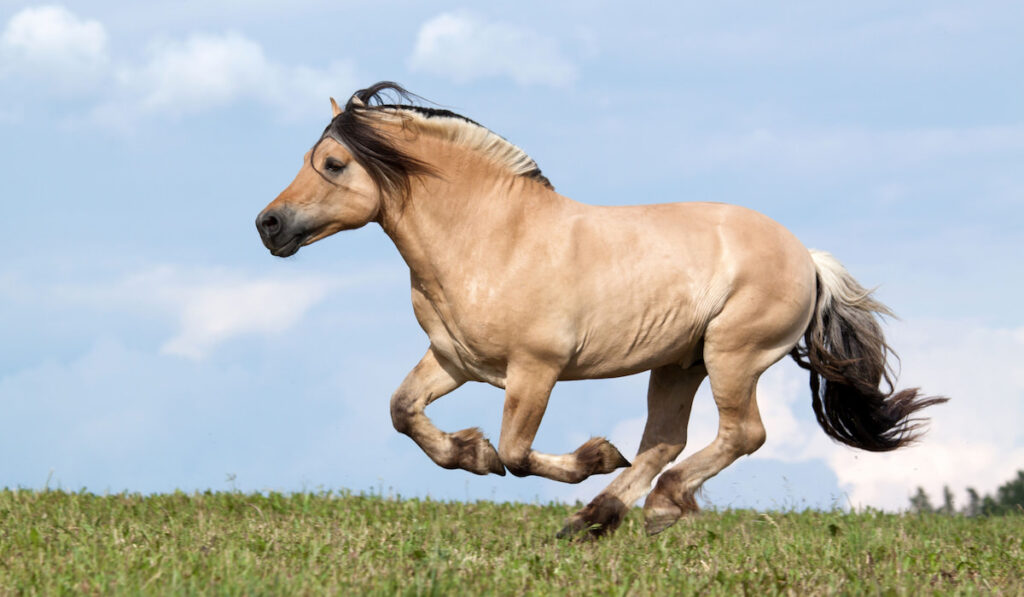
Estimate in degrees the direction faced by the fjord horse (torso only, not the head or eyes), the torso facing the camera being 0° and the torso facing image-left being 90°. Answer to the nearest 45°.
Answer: approximately 90°

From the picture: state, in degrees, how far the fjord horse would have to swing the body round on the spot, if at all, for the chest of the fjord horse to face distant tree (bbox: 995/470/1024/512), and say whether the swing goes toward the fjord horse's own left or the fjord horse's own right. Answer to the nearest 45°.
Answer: approximately 135° to the fjord horse's own right

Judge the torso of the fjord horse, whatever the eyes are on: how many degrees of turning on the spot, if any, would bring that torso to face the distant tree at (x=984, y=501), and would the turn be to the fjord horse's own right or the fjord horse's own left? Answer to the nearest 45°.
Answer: approximately 135° to the fjord horse's own right
